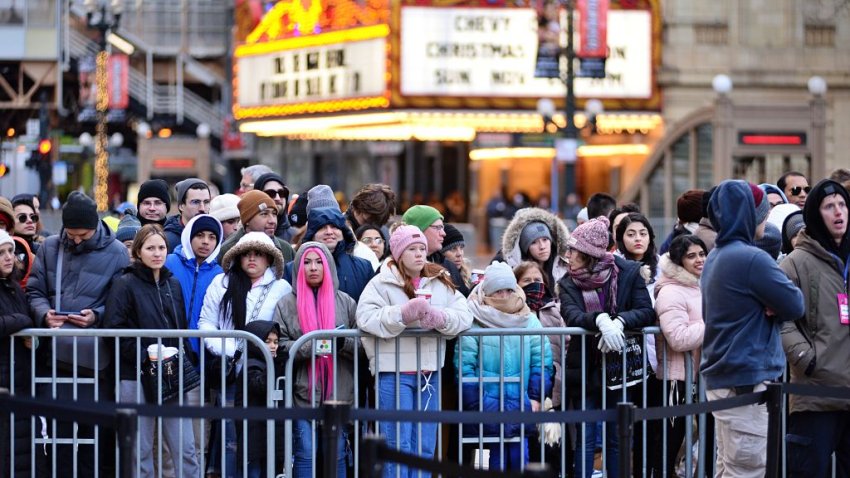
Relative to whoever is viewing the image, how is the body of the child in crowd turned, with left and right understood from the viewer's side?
facing the viewer and to the right of the viewer

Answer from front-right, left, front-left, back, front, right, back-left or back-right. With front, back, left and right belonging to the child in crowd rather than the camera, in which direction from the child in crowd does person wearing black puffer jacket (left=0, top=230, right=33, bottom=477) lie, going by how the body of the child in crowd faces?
back-right

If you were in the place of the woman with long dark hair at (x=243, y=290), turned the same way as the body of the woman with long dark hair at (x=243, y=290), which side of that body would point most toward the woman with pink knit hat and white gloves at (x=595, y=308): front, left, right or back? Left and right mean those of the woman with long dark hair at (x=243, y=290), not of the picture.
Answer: left

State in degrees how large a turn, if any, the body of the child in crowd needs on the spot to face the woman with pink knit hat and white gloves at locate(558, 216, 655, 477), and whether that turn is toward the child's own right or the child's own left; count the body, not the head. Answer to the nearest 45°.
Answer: approximately 45° to the child's own left

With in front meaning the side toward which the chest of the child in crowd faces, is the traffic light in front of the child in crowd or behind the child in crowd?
behind

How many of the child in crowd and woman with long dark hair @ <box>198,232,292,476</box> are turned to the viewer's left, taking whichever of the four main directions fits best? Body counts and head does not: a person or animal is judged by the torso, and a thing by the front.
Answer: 0

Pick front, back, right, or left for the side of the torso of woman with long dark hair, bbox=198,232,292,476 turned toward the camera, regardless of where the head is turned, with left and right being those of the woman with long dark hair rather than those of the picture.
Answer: front
